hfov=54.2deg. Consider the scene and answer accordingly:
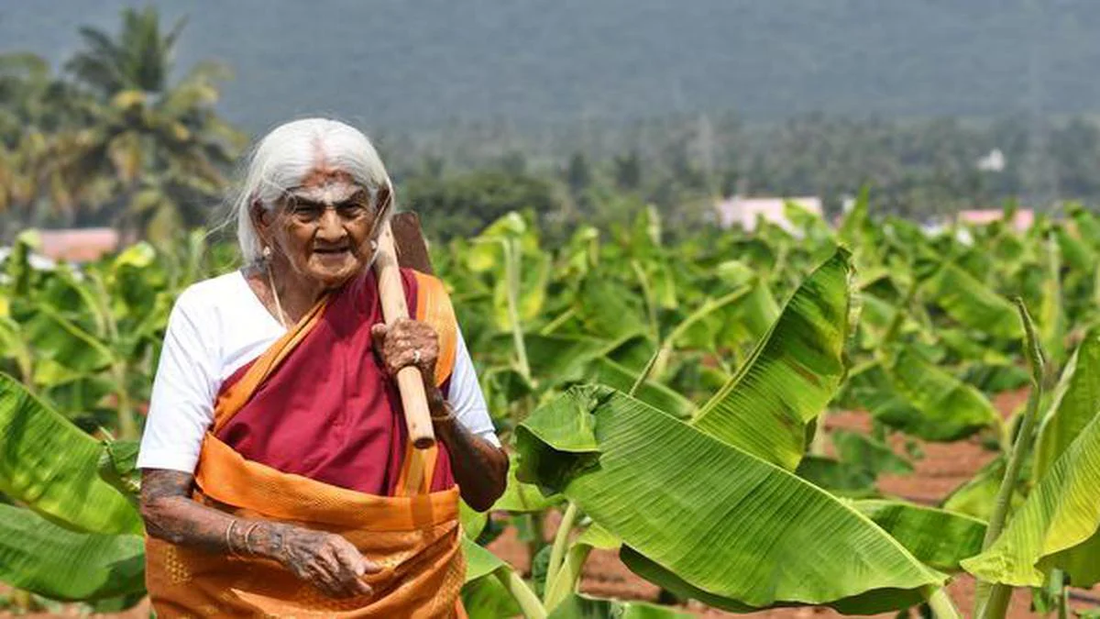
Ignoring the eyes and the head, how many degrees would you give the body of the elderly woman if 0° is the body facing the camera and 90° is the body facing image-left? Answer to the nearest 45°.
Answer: approximately 0°
